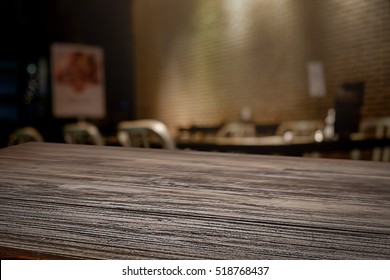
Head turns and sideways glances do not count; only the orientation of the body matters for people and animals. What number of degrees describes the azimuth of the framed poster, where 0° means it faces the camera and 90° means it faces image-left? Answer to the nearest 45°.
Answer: approximately 0°

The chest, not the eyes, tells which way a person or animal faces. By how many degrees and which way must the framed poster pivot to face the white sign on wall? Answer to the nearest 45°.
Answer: approximately 45° to its left
